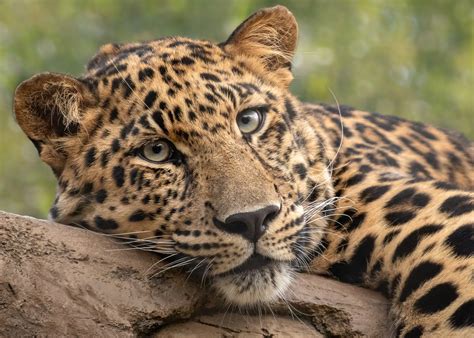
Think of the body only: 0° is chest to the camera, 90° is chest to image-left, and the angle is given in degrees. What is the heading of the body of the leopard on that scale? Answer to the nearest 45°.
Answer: approximately 45°
